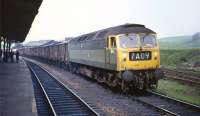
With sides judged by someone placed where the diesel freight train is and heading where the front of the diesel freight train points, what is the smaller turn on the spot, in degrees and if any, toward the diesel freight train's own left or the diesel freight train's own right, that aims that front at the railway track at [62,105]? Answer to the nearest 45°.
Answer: approximately 90° to the diesel freight train's own right

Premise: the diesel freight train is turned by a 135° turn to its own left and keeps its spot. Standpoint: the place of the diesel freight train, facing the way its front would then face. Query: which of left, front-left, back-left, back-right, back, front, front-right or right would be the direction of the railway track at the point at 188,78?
front-right

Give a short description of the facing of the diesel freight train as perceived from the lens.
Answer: facing the viewer and to the right of the viewer
